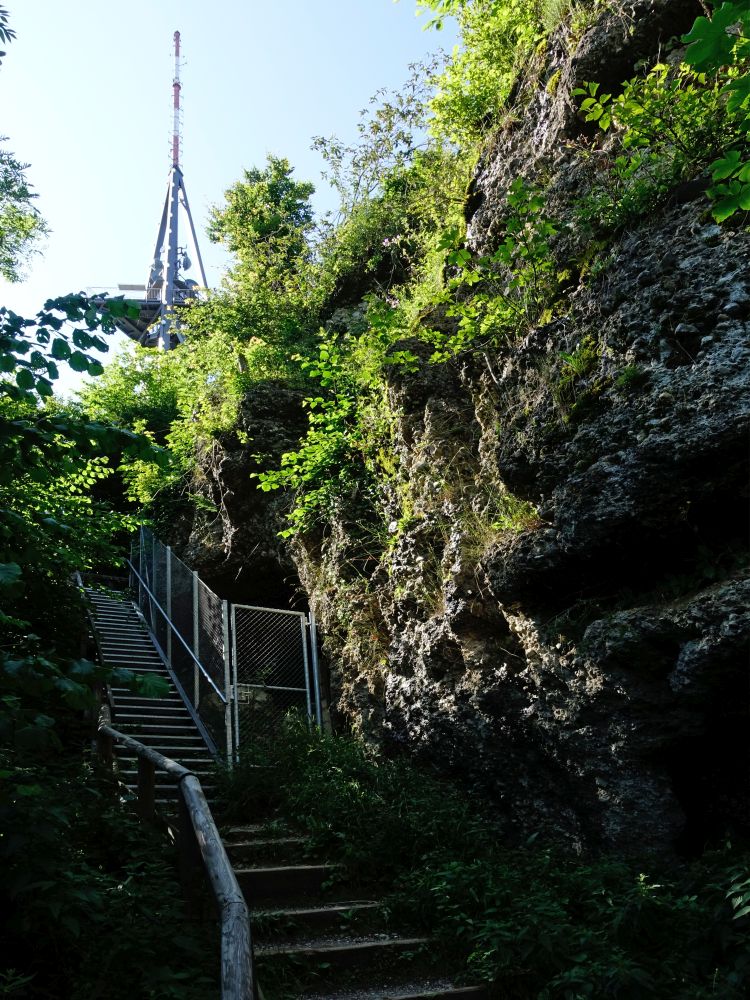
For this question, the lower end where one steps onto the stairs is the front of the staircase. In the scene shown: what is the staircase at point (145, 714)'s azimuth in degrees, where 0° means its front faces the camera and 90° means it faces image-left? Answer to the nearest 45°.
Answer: approximately 0°

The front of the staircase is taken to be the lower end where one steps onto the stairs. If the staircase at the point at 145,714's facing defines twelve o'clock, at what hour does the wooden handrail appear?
The wooden handrail is roughly at 12 o'clock from the staircase.

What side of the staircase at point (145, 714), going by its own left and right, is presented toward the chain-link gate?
left

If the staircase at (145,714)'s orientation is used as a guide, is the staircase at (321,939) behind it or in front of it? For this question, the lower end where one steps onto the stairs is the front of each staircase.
in front

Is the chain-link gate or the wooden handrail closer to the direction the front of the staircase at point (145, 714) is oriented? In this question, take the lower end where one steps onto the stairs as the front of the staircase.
the wooden handrail

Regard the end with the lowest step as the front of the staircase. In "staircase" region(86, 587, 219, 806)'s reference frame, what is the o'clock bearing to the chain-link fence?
The chain-link fence is roughly at 10 o'clock from the staircase.
